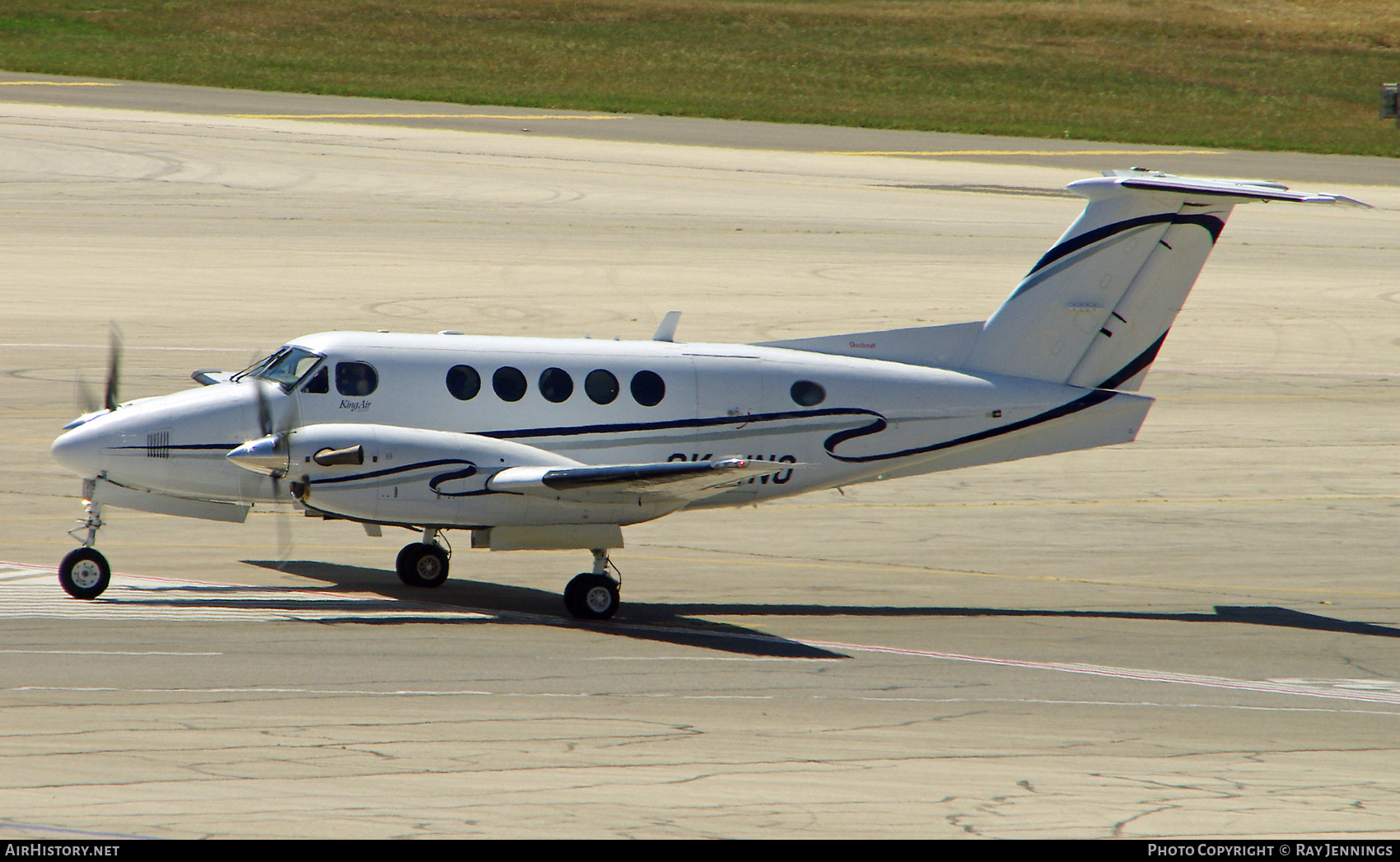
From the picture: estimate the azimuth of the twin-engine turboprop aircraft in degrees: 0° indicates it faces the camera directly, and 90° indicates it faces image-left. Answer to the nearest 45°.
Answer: approximately 90°
